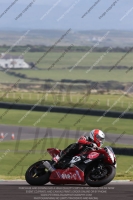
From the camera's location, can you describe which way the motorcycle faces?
facing to the right of the viewer

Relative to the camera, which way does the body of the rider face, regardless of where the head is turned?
to the viewer's right
